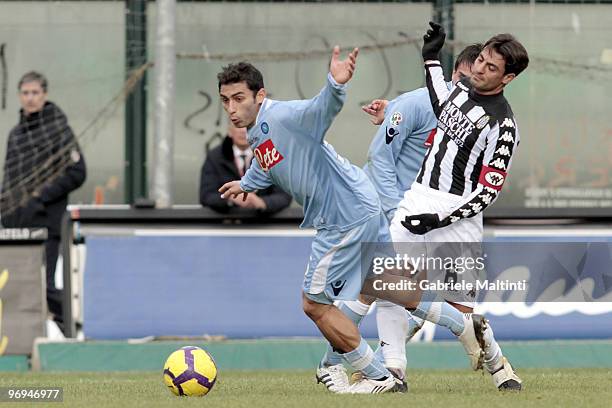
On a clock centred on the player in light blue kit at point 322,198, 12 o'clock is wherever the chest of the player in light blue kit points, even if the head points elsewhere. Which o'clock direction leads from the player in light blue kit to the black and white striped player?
The black and white striped player is roughly at 7 o'clock from the player in light blue kit.

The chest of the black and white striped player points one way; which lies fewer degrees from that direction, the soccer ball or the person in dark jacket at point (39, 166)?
the soccer ball

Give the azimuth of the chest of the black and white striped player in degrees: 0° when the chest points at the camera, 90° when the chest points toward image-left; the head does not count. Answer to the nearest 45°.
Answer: approximately 45°

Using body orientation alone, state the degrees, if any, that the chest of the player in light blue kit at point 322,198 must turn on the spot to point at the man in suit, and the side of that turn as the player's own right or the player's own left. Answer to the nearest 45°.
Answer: approximately 135° to the player's own right

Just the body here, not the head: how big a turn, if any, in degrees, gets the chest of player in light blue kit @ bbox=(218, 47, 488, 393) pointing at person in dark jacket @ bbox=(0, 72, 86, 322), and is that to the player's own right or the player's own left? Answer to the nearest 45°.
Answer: approximately 90° to the player's own right
